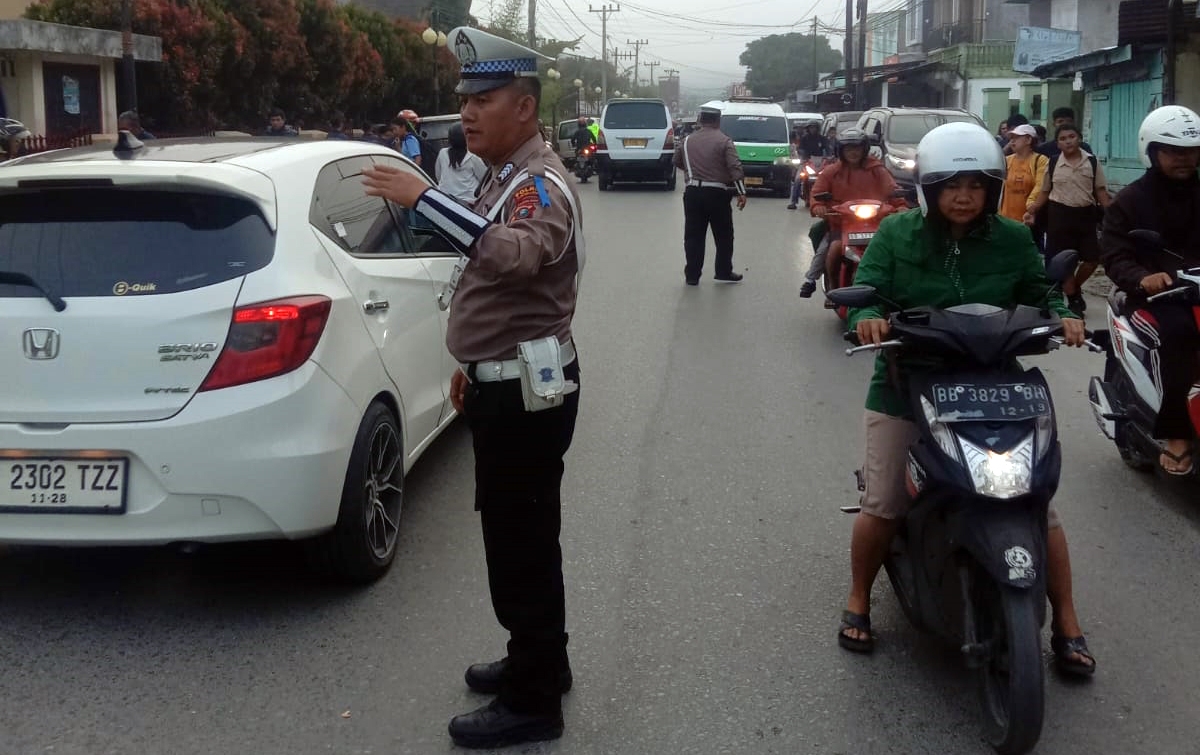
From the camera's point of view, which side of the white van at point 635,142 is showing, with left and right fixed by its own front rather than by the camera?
back

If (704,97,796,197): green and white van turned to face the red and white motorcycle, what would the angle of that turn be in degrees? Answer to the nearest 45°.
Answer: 0° — it already faces it

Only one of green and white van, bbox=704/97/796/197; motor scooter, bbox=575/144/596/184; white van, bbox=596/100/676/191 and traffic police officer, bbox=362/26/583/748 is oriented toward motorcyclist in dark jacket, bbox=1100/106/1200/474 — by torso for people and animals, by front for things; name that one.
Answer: green and white van, bbox=704/97/796/197

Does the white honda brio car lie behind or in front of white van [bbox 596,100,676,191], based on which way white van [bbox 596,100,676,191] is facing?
behind

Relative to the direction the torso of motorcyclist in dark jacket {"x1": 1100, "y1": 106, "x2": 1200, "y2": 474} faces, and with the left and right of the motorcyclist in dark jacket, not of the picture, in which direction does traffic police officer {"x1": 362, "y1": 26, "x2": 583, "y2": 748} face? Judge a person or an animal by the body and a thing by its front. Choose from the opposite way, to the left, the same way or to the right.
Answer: to the right

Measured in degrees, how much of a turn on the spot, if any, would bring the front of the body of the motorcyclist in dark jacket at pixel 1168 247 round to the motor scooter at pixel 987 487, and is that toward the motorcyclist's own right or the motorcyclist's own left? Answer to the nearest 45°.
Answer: approximately 45° to the motorcyclist's own right

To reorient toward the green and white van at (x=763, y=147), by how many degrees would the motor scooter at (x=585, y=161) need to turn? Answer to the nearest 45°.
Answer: approximately 135° to its right

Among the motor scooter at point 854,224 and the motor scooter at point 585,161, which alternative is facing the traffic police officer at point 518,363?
the motor scooter at point 854,224
